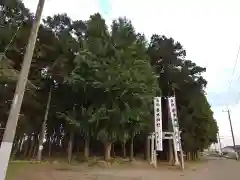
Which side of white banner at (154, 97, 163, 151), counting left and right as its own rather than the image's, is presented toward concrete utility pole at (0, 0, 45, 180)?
front

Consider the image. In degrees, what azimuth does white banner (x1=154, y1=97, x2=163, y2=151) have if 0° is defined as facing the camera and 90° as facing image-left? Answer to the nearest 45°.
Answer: approximately 0°
